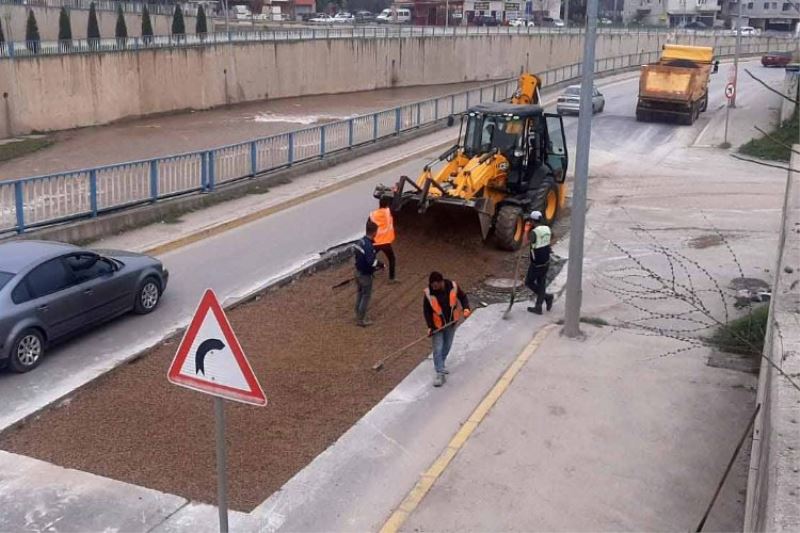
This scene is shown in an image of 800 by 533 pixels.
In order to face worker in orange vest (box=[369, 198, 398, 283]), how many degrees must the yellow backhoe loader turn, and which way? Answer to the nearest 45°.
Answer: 0° — it already faces them

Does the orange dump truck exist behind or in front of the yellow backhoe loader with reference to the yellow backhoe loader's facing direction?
behind

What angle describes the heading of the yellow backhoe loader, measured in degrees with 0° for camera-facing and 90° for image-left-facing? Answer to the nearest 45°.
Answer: approximately 45°
